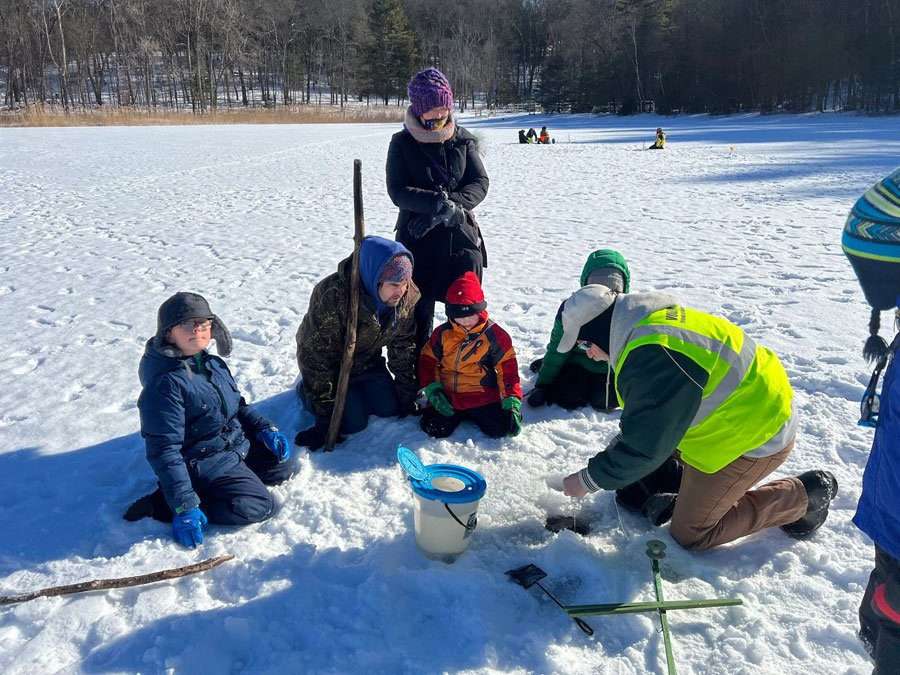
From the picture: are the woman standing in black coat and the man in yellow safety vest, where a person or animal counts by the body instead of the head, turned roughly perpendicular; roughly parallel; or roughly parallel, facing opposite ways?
roughly perpendicular

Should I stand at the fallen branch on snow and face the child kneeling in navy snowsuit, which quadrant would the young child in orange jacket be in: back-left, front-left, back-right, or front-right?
front-right

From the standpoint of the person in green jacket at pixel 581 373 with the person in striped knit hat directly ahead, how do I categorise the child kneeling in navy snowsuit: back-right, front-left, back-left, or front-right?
front-right

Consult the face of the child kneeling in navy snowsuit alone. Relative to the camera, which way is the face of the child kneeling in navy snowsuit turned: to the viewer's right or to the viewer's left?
to the viewer's right

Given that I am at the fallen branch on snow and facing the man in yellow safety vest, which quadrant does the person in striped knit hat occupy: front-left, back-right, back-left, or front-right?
front-right

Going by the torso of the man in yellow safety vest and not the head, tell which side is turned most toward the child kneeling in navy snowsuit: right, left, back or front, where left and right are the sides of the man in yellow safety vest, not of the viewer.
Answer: front

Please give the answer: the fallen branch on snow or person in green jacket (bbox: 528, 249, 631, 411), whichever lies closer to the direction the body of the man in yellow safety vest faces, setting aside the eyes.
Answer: the fallen branch on snow

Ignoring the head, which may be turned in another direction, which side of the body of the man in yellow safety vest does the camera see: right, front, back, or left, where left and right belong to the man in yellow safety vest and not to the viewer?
left

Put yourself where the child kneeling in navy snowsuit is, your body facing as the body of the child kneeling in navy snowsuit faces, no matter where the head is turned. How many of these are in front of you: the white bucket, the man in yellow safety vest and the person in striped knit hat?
3

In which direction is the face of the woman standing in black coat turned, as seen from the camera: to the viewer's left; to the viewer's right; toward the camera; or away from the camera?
toward the camera

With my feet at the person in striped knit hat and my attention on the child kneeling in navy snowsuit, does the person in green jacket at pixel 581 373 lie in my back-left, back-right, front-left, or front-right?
front-right

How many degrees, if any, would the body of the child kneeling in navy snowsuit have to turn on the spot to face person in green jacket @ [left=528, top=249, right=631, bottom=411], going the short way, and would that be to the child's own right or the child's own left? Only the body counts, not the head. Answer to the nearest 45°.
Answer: approximately 45° to the child's own left

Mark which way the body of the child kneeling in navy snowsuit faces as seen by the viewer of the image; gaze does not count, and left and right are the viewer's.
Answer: facing the viewer and to the right of the viewer

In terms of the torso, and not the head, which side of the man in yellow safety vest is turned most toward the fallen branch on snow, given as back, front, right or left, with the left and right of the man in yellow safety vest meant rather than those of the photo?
front

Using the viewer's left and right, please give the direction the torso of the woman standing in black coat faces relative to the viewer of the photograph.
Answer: facing the viewer

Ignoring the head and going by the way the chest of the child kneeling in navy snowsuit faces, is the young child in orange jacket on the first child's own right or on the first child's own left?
on the first child's own left

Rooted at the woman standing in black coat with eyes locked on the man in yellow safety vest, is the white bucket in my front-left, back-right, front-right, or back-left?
front-right

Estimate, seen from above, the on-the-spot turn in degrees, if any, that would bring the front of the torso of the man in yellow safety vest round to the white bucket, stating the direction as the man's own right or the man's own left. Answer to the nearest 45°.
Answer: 0° — they already face it

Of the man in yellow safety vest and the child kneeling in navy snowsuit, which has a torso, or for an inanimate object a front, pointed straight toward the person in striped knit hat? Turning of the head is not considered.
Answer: the child kneeling in navy snowsuit

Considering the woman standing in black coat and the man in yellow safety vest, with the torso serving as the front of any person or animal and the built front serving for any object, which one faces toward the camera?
the woman standing in black coat

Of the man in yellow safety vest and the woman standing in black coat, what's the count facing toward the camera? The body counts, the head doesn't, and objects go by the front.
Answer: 1
